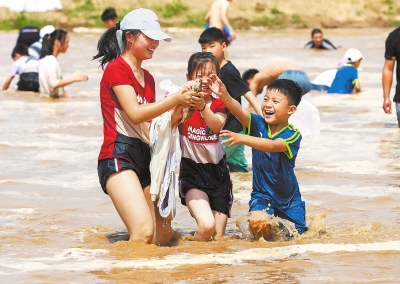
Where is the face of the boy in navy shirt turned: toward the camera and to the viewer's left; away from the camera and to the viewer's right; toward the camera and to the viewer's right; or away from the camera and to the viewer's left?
toward the camera and to the viewer's left

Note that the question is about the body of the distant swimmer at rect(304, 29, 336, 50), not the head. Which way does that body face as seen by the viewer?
toward the camera

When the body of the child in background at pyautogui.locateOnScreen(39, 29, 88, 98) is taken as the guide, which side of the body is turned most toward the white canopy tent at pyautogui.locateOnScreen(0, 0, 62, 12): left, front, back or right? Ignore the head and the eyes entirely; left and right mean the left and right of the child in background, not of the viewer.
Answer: left

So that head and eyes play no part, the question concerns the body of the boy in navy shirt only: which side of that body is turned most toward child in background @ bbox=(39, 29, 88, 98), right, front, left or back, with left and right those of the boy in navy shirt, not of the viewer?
right

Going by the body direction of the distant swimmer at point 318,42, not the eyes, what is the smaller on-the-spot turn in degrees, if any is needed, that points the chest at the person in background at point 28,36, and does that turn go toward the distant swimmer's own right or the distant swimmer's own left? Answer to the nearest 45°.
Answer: approximately 45° to the distant swimmer's own right

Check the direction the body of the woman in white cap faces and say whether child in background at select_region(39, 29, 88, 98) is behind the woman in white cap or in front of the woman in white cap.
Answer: behind

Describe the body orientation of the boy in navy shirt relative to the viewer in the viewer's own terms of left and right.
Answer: facing the viewer and to the left of the viewer

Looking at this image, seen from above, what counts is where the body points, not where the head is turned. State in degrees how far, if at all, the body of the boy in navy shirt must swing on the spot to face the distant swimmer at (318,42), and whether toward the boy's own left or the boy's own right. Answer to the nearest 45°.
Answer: approximately 135° to the boy's own right

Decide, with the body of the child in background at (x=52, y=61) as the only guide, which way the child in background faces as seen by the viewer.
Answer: to the viewer's right

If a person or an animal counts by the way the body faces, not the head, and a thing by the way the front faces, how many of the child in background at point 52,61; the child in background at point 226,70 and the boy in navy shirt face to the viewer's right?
1

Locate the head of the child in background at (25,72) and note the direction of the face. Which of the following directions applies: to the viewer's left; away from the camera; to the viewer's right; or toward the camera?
to the viewer's left

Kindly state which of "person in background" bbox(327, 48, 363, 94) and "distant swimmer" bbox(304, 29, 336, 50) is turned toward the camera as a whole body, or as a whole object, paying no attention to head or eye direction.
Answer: the distant swimmer

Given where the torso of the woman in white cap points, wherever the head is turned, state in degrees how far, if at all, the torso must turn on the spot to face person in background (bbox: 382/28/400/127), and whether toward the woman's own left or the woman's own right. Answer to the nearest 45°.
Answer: approximately 90° to the woman's own left
